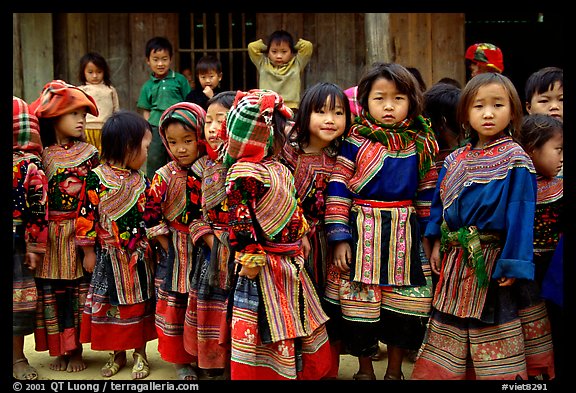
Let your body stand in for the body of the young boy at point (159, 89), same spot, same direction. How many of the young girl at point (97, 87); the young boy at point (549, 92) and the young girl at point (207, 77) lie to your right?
1

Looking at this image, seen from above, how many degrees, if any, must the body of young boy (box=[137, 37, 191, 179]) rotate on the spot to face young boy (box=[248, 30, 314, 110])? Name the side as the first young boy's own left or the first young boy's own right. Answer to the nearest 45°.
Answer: approximately 90° to the first young boy's own left

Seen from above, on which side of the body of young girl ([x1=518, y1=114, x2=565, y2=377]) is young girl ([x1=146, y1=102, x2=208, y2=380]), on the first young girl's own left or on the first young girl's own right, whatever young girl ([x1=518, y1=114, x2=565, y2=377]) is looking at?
on the first young girl's own right

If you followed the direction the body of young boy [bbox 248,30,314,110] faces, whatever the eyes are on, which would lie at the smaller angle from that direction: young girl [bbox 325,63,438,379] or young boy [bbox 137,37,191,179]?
the young girl

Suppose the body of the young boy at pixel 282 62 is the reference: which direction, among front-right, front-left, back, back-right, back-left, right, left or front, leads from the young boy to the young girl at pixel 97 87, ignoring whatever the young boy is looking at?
right

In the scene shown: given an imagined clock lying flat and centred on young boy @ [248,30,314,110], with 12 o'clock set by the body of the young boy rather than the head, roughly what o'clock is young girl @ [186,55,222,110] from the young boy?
The young girl is roughly at 3 o'clock from the young boy.

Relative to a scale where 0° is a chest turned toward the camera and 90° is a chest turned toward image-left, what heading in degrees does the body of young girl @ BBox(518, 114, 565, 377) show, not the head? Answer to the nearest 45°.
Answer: approximately 315°

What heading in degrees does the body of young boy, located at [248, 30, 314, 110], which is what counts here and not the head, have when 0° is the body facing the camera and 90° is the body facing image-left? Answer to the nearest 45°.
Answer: approximately 0°
